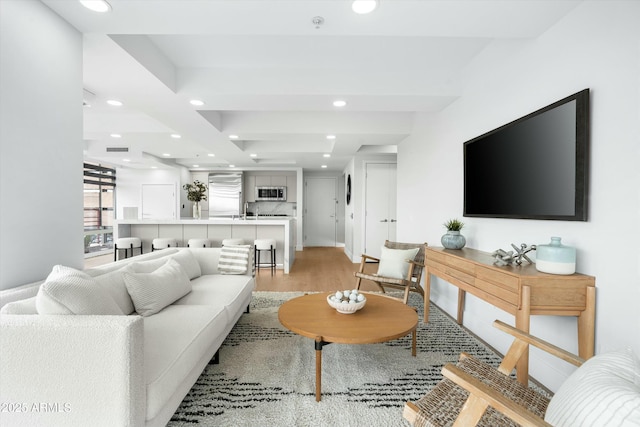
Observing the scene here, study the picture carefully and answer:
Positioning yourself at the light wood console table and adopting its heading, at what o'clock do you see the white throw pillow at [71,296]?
The white throw pillow is roughly at 12 o'clock from the light wood console table.

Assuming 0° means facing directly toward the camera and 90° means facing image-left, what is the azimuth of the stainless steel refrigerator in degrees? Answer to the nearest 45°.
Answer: approximately 0°

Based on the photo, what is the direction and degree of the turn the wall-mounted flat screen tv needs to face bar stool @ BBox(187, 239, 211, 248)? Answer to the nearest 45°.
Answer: approximately 45° to its right

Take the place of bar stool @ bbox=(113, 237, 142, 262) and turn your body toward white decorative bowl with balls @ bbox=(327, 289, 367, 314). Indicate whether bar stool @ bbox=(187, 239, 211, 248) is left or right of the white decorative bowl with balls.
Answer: left

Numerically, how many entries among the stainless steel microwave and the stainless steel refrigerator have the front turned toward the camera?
2

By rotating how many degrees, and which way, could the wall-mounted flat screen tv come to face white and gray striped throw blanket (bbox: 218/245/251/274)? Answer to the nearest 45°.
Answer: approximately 45° to its right

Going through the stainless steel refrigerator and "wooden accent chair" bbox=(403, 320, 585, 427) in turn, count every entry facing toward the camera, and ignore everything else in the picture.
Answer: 1
